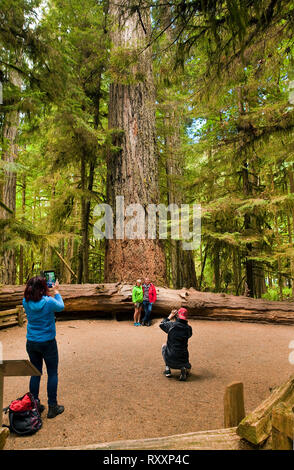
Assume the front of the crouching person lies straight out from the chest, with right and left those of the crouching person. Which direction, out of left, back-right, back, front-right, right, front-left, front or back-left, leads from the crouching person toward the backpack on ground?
left

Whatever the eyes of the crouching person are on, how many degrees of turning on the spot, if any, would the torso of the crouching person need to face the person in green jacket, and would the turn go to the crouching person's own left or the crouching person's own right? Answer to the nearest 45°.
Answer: approximately 45° to the crouching person's own right

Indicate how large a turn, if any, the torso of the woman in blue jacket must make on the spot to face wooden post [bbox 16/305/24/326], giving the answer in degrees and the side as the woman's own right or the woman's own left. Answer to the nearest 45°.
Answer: approximately 45° to the woman's own left

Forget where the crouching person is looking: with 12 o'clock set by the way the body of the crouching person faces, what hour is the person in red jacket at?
The person in red jacket is roughly at 1 o'clock from the crouching person.

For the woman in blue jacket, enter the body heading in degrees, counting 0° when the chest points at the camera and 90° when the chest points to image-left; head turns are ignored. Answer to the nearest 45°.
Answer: approximately 225°

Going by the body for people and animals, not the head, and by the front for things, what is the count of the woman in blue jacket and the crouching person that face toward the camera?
0

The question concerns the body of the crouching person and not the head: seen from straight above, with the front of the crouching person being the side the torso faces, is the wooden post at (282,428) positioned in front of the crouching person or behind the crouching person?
behind

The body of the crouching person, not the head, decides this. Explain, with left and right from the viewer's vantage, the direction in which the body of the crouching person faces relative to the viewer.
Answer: facing away from the viewer and to the left of the viewer

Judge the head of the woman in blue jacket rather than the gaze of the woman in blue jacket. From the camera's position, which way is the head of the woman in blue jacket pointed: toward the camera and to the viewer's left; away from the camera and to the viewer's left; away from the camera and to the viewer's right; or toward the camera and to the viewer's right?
away from the camera and to the viewer's right

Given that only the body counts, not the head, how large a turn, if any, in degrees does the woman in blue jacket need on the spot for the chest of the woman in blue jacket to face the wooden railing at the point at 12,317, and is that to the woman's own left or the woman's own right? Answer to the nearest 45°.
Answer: approximately 45° to the woman's own left
